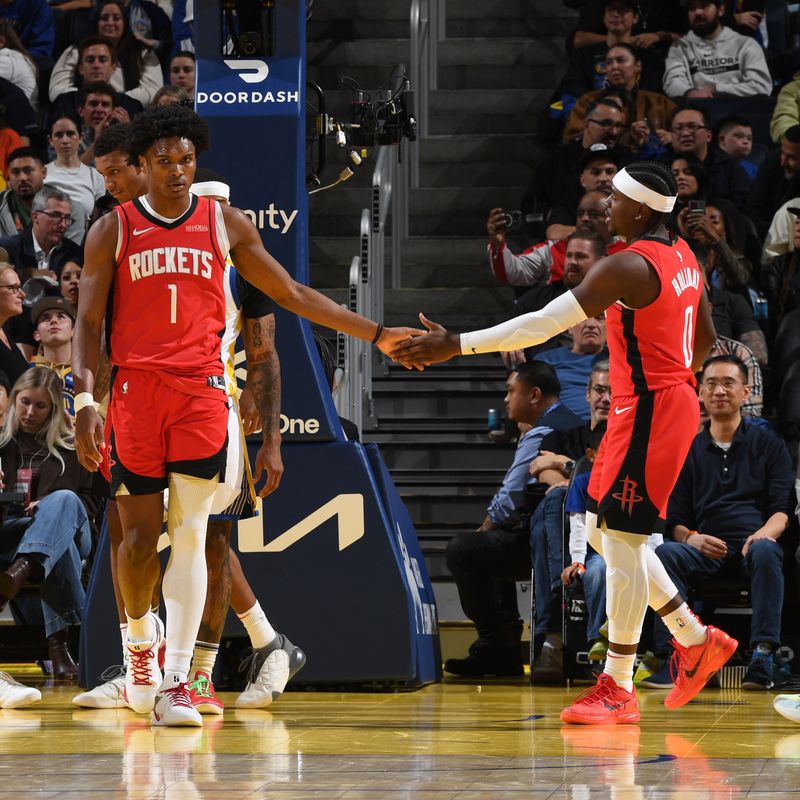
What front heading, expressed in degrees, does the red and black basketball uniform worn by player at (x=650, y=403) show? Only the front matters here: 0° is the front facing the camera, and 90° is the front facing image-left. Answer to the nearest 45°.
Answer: approximately 90°

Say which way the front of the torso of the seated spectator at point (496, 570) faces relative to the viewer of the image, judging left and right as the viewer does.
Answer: facing to the left of the viewer

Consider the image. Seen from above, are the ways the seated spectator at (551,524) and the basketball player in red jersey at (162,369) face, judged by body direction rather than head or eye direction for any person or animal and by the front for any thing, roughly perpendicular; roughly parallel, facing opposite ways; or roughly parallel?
roughly parallel

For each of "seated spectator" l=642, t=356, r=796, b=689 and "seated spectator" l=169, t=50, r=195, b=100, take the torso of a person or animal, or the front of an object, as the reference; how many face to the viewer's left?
0

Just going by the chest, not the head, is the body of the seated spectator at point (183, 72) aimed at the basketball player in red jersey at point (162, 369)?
yes

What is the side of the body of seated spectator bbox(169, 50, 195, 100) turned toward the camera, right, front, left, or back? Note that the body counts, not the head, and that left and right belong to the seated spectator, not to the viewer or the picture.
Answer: front

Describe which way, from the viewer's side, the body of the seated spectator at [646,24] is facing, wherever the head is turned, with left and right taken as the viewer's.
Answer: facing the viewer

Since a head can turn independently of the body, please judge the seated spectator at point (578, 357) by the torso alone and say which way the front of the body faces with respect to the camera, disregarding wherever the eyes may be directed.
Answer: toward the camera

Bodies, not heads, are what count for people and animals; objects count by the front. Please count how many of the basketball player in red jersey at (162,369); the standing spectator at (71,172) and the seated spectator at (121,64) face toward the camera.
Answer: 3

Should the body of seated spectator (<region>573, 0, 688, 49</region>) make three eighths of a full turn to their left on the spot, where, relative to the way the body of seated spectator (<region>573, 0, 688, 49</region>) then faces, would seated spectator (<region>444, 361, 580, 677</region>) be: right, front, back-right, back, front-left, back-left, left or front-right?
back-right

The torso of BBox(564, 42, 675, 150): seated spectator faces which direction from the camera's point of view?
toward the camera

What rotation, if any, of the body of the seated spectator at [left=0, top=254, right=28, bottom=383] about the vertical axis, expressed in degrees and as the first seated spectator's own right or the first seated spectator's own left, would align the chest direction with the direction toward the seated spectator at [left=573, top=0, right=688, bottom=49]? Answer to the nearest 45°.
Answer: approximately 90° to the first seated spectator's own left

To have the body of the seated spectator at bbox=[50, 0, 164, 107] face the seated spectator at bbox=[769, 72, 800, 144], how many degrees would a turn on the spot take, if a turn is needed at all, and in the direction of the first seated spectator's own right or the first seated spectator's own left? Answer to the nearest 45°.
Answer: approximately 45° to the first seated spectator's own left

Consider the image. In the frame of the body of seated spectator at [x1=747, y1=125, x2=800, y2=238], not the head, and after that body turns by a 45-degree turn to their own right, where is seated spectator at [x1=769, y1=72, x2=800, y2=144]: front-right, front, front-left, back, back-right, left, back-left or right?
right

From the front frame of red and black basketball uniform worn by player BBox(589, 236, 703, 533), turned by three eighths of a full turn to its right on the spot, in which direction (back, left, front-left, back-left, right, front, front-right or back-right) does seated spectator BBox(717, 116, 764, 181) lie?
front-left

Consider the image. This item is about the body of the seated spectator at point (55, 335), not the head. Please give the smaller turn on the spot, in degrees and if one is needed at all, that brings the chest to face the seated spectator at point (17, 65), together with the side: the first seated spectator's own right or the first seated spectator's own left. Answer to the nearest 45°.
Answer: approximately 180°

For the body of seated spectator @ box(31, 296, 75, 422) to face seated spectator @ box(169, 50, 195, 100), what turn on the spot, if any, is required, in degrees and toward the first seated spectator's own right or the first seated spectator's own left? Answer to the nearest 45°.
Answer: approximately 180°

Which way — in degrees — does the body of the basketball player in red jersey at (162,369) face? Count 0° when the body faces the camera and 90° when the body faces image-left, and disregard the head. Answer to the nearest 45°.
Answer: approximately 0°
